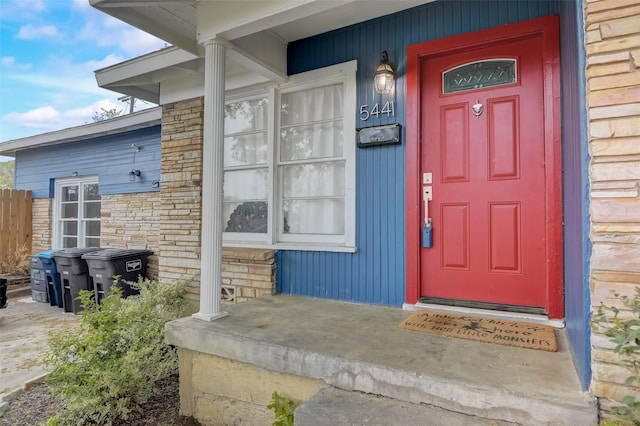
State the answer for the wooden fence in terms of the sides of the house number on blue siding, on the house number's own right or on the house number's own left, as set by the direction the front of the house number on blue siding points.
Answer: on the house number's own right

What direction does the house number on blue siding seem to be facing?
toward the camera

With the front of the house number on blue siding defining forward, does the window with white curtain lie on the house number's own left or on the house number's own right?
on the house number's own right

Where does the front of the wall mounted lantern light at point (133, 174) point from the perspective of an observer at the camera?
facing the viewer and to the left of the viewer

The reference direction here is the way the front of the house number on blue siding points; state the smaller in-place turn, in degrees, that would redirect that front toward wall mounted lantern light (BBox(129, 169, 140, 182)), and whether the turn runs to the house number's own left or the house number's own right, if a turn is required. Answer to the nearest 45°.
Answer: approximately 135° to the house number's own right

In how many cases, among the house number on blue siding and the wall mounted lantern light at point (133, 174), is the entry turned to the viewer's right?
0

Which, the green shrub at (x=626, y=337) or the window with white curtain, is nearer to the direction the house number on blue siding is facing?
the green shrub

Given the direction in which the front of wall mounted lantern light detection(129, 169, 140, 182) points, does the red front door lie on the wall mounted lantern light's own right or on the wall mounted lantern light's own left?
on the wall mounted lantern light's own left

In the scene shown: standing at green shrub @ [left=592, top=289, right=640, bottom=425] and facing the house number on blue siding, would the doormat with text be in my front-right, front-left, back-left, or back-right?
front-right

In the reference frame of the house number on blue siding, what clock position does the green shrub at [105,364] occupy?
The green shrub is roughly at 2 o'clock from the house number on blue siding.

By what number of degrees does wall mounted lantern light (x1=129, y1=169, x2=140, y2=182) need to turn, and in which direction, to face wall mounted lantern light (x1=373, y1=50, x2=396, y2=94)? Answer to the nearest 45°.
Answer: approximately 90° to its left

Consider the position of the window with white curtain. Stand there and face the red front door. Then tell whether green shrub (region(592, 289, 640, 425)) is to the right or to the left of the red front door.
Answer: right

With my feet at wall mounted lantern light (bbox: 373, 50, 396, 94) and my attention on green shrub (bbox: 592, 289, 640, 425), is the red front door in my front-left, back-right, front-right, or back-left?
front-left

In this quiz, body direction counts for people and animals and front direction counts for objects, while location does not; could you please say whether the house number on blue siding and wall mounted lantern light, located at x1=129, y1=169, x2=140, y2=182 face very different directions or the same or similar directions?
same or similar directions

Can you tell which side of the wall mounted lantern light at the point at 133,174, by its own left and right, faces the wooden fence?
right

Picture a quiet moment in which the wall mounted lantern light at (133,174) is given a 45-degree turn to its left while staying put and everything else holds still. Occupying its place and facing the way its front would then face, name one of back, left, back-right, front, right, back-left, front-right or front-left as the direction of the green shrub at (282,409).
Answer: front
